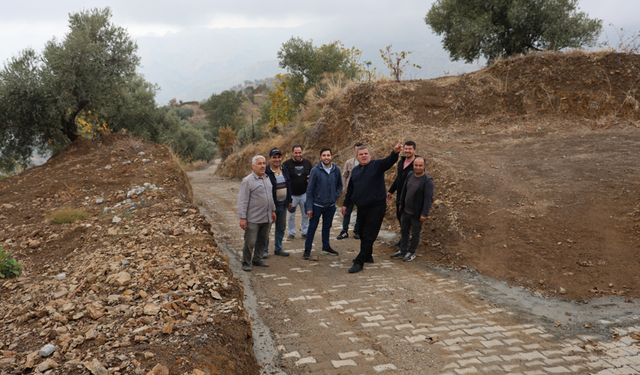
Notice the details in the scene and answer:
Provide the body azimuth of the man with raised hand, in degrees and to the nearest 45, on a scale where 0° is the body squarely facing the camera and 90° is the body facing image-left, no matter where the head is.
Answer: approximately 45°

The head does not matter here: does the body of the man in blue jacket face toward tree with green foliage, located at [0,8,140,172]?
no

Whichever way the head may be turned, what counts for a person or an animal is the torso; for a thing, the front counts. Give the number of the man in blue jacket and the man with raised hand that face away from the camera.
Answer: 0

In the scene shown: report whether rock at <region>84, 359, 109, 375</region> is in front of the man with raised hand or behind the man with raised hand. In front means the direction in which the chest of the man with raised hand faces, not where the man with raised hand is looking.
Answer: in front

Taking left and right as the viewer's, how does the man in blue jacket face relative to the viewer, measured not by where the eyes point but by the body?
facing the viewer

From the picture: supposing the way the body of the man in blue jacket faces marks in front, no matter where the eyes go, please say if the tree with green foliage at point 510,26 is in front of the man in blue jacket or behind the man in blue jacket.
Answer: behind

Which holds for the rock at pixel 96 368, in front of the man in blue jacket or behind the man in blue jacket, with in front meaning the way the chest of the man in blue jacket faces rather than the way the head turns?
in front

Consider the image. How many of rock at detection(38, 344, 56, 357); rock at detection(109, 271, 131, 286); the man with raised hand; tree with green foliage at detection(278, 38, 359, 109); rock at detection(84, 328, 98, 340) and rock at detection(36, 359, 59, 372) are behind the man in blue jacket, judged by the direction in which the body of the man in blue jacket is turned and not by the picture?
1

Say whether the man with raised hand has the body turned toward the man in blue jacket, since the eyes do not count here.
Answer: no

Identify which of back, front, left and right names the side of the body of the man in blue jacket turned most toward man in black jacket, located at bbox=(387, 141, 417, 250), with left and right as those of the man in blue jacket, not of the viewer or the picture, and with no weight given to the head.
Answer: left

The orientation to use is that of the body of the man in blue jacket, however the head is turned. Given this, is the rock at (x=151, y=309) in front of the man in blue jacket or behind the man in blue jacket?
in front

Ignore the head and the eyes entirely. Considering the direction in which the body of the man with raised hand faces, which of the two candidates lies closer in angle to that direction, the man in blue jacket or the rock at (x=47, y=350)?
the rock

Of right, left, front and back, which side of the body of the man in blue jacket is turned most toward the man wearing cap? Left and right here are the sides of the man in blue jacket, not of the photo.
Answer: right

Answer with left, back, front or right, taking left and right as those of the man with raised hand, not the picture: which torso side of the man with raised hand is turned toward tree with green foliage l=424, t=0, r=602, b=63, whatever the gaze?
back

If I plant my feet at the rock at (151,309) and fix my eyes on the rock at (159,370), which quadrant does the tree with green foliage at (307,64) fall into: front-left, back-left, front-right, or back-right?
back-left

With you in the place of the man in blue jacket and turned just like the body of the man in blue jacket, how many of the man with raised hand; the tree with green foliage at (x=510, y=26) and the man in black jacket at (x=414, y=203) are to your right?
0

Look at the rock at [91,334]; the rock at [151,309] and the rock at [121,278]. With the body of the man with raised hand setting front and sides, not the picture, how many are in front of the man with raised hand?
3

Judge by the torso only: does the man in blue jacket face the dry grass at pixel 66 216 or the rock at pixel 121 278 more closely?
the rock

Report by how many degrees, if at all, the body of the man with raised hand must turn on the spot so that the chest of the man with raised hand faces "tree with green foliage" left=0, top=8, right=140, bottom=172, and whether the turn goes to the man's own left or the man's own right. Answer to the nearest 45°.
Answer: approximately 90° to the man's own right

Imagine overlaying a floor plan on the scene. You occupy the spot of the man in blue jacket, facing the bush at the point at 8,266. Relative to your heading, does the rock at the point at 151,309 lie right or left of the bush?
left
